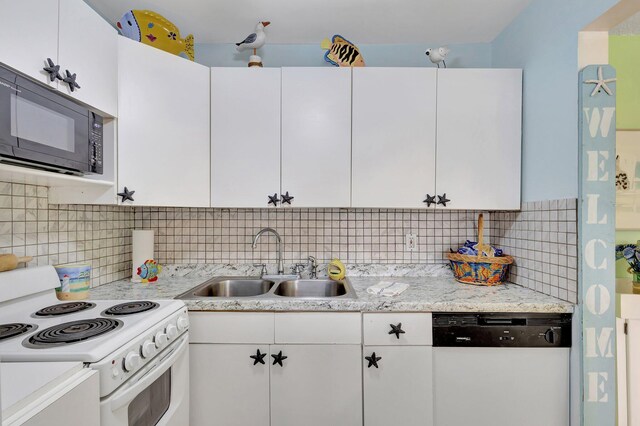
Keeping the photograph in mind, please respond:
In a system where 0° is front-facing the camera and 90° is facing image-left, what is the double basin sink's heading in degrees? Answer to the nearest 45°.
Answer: approximately 0°

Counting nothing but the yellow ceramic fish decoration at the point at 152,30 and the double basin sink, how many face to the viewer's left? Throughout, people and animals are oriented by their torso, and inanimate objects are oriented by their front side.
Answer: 1

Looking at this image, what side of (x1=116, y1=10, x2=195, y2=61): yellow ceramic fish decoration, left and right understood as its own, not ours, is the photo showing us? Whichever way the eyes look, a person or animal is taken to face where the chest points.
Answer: left

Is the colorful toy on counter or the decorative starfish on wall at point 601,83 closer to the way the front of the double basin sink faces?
the decorative starfish on wall

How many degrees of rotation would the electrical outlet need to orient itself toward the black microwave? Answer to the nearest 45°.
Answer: approximately 45° to its right

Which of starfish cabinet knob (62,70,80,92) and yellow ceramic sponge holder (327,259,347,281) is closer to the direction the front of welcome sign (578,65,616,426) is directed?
the starfish cabinet knob

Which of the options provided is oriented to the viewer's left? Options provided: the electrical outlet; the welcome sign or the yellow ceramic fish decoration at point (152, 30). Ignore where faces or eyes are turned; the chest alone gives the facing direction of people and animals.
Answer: the yellow ceramic fish decoration
